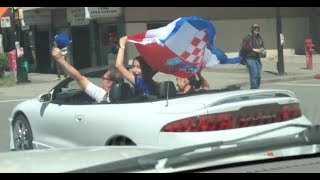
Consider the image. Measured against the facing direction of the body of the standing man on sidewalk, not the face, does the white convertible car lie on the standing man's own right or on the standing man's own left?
on the standing man's own right

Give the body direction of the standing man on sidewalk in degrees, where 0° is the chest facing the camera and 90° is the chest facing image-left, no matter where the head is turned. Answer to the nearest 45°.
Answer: approximately 315°

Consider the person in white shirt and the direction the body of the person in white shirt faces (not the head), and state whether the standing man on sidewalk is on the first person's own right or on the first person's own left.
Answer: on the first person's own right

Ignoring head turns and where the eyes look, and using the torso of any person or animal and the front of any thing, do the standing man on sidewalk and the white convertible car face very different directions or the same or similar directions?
very different directions

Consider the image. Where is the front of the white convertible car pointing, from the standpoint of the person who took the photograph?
facing away from the viewer and to the left of the viewer

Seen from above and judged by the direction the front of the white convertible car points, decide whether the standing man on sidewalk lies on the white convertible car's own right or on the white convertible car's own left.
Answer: on the white convertible car's own right

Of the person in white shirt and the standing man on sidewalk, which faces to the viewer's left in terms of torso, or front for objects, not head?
the person in white shirt

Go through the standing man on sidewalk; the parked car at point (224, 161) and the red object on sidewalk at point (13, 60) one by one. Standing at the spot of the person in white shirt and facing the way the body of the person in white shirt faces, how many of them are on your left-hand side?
1

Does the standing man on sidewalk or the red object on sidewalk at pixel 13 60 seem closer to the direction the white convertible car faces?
the red object on sidewalk

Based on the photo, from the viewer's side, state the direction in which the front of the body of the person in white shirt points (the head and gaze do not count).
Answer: to the viewer's left

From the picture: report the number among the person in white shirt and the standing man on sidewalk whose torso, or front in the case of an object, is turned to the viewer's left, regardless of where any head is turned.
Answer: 1

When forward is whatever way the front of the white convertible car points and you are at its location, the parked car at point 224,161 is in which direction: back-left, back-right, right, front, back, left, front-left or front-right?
back-left
